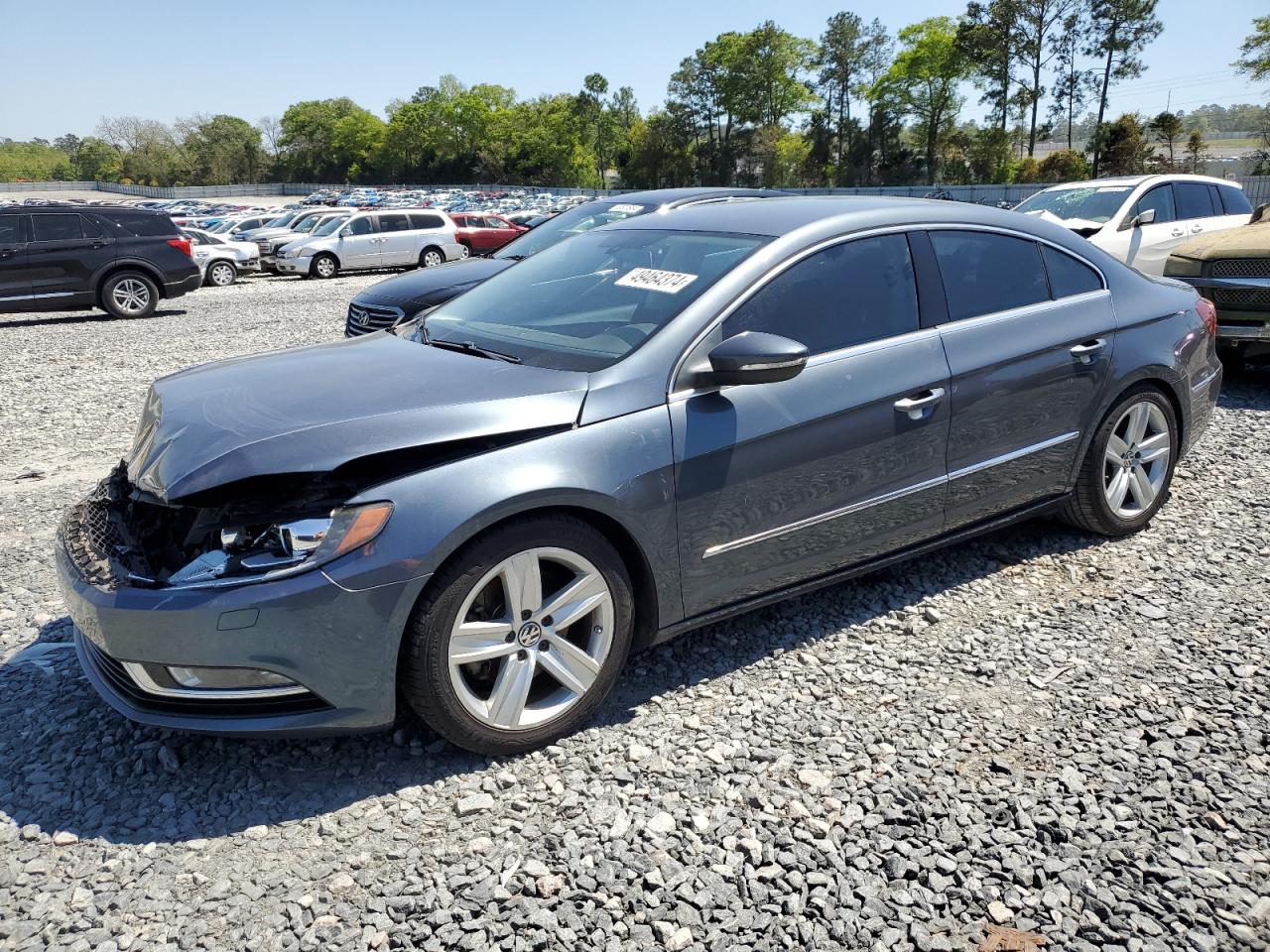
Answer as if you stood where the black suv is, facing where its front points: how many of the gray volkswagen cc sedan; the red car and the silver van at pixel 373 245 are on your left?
1

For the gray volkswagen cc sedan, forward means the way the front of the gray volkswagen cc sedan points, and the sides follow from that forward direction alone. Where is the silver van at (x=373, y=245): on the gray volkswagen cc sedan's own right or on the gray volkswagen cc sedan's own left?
on the gray volkswagen cc sedan's own right

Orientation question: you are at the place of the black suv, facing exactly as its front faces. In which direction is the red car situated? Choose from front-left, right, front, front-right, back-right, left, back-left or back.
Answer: back-right

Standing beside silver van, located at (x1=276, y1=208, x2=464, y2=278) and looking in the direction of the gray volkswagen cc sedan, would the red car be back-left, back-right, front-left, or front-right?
back-left

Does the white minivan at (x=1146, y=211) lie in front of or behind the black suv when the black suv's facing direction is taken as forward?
behind

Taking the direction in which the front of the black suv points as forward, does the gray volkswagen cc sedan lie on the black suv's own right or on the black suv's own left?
on the black suv's own left

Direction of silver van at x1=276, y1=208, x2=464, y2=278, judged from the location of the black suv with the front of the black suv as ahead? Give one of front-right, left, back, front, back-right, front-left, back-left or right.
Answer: back-right

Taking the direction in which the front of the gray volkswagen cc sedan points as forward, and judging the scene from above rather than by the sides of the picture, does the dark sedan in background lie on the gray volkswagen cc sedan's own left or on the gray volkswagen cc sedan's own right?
on the gray volkswagen cc sedan's own right

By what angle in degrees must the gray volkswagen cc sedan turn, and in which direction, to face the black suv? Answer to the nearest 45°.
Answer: approximately 90° to its right

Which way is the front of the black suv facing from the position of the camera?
facing to the left of the viewer
